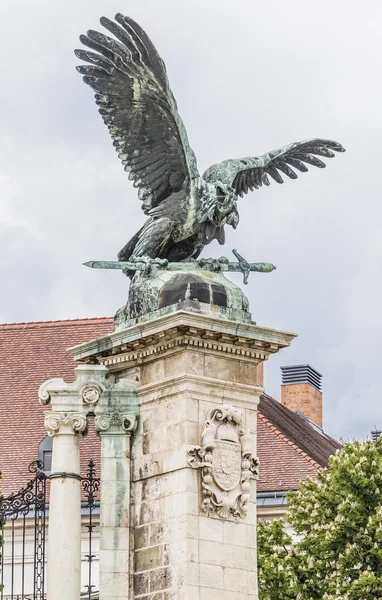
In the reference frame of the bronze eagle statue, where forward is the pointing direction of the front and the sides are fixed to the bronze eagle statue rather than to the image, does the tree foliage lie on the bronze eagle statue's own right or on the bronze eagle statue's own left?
on the bronze eagle statue's own left

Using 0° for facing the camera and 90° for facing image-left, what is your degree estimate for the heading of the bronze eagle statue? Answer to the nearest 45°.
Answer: approximately 315°
